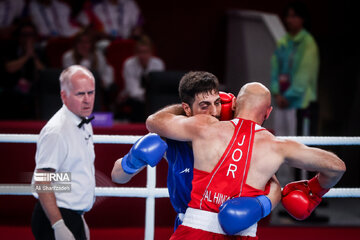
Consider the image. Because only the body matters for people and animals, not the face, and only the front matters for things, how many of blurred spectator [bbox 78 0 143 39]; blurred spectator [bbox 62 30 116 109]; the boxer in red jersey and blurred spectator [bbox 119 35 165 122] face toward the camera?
3

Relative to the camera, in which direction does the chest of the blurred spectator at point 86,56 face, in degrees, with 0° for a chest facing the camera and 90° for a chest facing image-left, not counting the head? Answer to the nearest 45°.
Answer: approximately 0°

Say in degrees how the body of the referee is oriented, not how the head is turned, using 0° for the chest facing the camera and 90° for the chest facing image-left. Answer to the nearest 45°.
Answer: approximately 315°

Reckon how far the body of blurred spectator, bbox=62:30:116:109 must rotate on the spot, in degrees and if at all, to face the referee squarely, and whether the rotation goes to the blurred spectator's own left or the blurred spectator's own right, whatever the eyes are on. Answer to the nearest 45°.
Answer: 0° — they already face them

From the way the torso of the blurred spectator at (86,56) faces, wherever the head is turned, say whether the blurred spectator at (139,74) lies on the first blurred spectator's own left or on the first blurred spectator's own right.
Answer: on the first blurred spectator's own left

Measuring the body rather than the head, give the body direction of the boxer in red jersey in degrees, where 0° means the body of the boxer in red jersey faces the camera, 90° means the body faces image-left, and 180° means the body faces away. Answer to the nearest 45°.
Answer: approximately 180°

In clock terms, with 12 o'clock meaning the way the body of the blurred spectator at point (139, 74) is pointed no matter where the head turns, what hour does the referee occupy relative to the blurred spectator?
The referee is roughly at 12 o'clock from the blurred spectator.

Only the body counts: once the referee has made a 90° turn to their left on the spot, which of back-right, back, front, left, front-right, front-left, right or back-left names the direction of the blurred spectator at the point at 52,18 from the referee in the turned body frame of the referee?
front-left

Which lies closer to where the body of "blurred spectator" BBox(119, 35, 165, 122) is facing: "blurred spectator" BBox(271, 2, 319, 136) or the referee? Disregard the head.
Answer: the referee

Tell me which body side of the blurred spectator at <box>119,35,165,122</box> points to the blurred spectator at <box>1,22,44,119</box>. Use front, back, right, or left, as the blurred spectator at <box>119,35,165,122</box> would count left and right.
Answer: right
